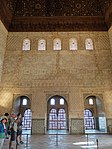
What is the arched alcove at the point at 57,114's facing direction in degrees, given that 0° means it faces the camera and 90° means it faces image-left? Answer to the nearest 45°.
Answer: approximately 0°

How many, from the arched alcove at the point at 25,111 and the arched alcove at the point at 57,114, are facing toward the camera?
2

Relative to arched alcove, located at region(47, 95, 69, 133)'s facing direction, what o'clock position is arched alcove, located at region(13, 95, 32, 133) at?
arched alcove, located at region(13, 95, 32, 133) is roughly at 3 o'clock from arched alcove, located at region(47, 95, 69, 133).

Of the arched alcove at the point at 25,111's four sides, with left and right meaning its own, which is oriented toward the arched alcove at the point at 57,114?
left
